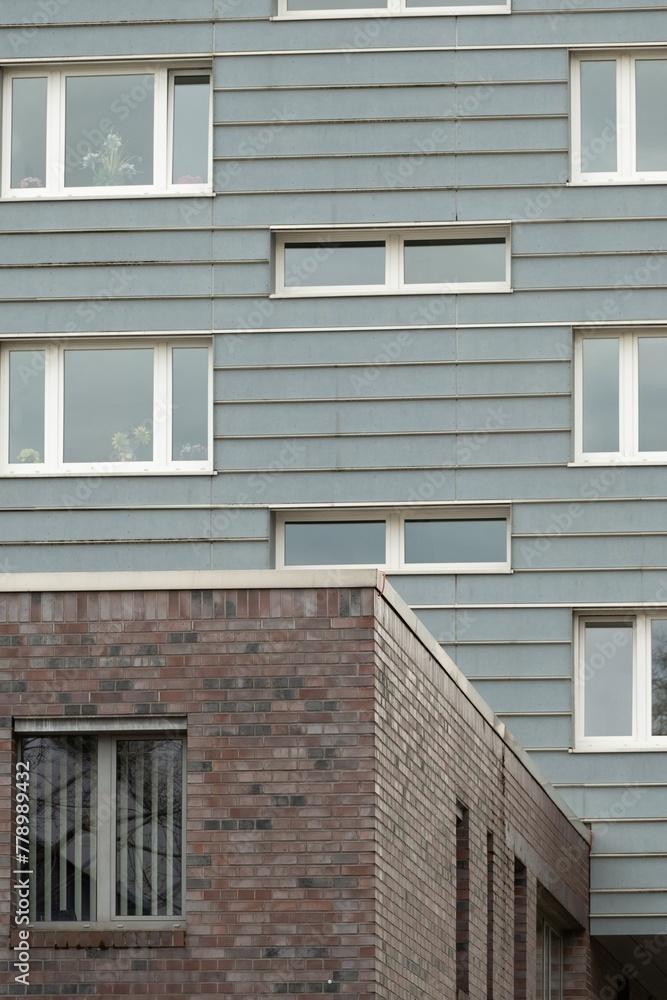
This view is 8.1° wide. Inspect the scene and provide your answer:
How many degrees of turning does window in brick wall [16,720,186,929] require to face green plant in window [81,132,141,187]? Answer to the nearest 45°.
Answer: approximately 180°

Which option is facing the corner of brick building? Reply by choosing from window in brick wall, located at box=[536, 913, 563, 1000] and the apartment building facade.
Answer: the apartment building facade

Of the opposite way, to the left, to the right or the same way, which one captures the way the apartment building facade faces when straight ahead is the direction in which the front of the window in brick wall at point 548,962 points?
to the right

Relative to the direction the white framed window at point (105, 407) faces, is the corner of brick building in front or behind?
in front

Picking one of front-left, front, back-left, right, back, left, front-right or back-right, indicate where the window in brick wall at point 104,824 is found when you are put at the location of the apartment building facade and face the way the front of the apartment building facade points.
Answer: front

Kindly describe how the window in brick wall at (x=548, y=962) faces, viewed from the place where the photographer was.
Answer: facing to the right of the viewer

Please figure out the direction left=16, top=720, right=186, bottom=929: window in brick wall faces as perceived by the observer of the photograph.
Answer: facing the viewer

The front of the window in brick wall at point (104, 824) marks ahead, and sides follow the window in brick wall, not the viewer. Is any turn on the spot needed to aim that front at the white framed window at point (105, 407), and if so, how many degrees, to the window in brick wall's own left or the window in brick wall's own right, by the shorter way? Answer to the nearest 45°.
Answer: approximately 180°

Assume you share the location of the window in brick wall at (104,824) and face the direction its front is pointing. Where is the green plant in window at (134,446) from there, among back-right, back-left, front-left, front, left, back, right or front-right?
back

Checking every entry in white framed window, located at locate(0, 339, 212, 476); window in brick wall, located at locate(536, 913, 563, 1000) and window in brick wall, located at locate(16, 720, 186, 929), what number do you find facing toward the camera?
2

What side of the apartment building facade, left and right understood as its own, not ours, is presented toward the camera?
front

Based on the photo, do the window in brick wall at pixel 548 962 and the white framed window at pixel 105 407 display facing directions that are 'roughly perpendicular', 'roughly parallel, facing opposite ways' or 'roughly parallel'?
roughly perpendicular

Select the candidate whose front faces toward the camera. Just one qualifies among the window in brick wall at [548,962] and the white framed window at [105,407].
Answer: the white framed window
